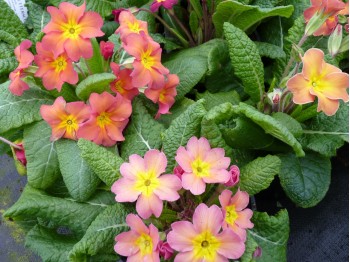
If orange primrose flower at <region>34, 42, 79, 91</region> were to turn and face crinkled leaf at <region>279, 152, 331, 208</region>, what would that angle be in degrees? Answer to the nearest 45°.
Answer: approximately 45° to its left

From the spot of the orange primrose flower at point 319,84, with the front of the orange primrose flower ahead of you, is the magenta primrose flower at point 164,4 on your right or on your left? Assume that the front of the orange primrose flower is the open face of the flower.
on your right

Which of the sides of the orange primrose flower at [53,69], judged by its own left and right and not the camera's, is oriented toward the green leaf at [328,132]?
left

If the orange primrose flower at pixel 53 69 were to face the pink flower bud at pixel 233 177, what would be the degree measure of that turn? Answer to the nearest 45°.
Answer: approximately 45° to its left

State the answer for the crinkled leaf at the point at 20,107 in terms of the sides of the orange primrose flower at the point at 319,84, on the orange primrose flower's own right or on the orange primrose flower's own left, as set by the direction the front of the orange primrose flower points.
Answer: on the orange primrose flower's own right
